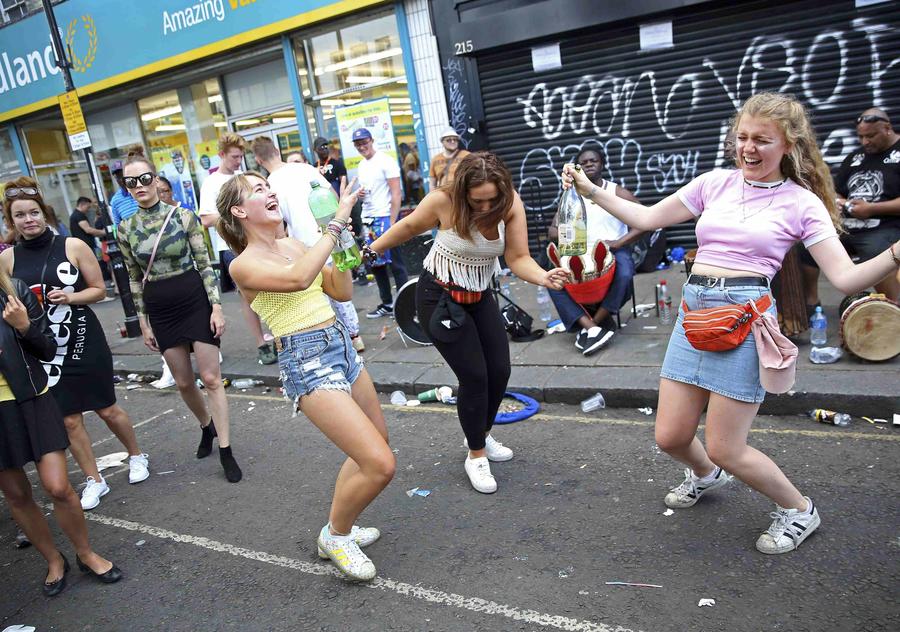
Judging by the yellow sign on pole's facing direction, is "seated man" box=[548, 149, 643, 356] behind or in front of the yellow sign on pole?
in front

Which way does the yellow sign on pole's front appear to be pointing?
toward the camera

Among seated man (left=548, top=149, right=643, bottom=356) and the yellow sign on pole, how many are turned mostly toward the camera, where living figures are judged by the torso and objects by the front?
2

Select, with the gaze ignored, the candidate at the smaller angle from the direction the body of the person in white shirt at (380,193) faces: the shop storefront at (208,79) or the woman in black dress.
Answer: the woman in black dress

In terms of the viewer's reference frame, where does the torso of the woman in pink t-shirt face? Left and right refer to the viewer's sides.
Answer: facing the viewer and to the left of the viewer

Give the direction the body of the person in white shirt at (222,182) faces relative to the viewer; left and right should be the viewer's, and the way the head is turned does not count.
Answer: facing the viewer and to the right of the viewer

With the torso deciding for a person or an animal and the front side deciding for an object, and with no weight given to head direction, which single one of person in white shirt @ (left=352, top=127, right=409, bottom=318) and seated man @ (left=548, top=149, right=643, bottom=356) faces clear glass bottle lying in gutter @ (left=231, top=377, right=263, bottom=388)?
the person in white shirt

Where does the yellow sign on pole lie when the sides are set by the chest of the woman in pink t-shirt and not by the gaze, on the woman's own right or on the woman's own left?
on the woman's own right

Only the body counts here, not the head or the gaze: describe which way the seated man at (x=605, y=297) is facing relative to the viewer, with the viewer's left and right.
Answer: facing the viewer

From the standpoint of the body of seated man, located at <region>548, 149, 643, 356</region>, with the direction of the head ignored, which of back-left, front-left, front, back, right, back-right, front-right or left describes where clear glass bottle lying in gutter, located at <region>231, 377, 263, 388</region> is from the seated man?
right

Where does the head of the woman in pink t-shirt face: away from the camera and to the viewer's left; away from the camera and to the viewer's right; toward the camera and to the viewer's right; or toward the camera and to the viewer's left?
toward the camera and to the viewer's left
